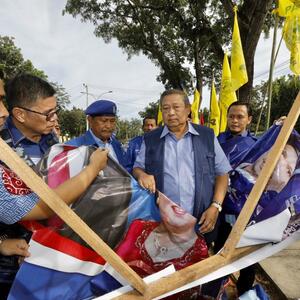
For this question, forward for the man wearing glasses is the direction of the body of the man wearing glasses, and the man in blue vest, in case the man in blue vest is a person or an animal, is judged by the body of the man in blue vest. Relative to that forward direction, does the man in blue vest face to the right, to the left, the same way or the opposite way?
to the right

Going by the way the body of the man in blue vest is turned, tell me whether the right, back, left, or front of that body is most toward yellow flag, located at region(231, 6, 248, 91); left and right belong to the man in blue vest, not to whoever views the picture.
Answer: back

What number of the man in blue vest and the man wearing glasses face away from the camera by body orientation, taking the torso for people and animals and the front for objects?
0

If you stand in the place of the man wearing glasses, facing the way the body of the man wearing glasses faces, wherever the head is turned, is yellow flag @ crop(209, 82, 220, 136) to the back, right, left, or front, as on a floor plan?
left

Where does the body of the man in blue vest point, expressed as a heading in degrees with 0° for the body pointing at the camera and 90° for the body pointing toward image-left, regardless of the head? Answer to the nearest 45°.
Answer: approximately 0°

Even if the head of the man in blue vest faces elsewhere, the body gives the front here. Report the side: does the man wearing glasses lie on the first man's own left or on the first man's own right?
on the first man's own right

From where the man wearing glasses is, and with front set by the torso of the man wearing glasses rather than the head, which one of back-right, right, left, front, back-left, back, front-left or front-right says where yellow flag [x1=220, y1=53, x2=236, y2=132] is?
left

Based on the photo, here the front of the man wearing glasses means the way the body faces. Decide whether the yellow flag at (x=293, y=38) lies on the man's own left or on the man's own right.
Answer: on the man's own left

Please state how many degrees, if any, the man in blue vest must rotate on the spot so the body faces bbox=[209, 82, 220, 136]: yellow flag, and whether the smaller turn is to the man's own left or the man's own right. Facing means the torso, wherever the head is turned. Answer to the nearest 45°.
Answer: approximately 180°

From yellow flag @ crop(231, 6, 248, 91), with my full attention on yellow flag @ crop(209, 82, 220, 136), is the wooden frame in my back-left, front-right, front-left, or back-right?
back-left

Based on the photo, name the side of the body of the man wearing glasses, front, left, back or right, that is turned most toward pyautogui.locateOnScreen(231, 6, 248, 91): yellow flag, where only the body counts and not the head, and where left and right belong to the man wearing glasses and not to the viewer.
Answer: left

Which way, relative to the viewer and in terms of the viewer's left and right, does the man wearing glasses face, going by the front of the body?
facing the viewer and to the right of the viewer
